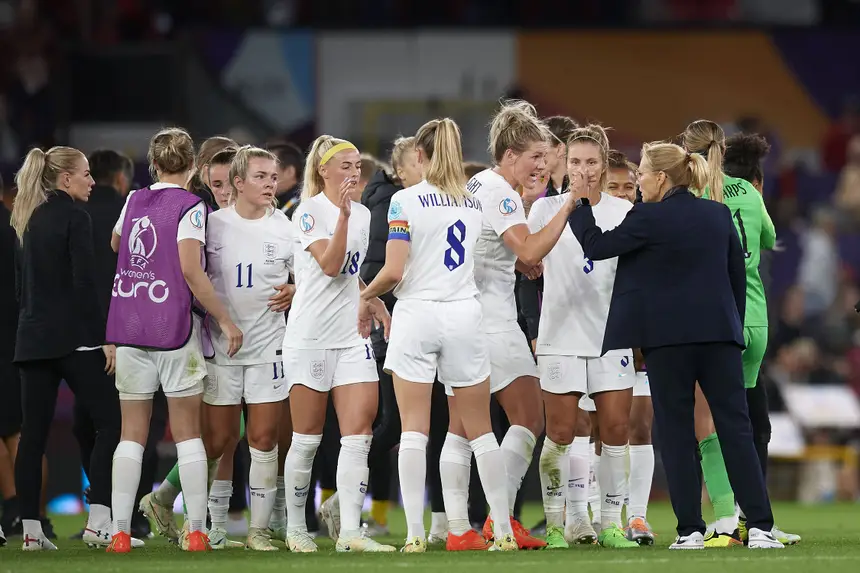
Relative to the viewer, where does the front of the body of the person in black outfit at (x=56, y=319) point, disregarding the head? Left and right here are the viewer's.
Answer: facing away from the viewer and to the right of the viewer

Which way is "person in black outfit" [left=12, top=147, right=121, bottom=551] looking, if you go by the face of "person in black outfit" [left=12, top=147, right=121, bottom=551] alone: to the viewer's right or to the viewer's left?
to the viewer's right

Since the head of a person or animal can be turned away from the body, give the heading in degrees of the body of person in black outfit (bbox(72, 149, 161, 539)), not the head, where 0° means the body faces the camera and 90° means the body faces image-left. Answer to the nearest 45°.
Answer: approximately 225°

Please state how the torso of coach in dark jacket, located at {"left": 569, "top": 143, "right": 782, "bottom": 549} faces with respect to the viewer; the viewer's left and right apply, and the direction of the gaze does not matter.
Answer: facing away from the viewer and to the left of the viewer

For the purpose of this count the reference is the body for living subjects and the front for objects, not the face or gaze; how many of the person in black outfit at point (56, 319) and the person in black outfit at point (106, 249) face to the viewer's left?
0

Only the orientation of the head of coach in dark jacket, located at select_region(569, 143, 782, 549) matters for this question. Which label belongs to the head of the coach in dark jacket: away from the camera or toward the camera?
away from the camera

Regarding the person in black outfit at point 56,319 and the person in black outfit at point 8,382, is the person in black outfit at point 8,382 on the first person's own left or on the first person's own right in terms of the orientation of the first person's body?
on the first person's own left
